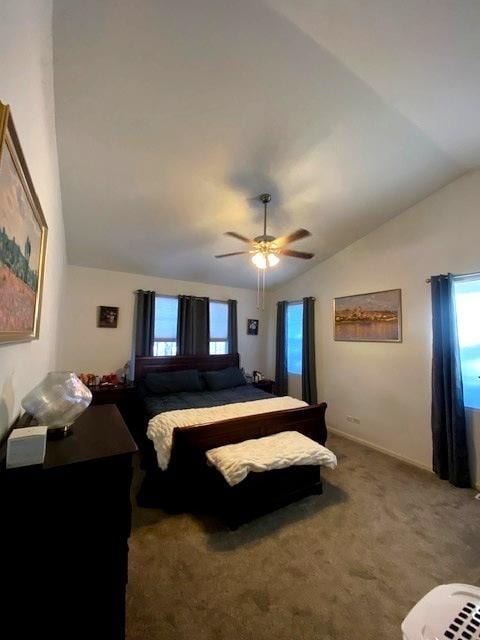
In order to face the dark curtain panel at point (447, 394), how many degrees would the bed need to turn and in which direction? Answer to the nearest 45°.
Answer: approximately 45° to its left

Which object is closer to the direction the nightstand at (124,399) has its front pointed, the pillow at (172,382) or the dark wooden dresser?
the dark wooden dresser

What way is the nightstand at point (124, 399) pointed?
toward the camera

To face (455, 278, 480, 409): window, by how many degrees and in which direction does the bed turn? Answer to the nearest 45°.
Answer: approximately 45° to its left

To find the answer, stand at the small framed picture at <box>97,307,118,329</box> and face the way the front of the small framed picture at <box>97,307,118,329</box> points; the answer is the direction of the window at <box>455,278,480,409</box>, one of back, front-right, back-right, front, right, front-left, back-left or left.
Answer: front-left

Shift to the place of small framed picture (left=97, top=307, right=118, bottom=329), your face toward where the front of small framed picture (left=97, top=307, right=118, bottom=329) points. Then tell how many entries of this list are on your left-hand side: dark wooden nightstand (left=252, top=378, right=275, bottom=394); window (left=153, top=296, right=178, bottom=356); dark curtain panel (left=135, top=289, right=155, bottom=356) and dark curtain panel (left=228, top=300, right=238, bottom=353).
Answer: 4

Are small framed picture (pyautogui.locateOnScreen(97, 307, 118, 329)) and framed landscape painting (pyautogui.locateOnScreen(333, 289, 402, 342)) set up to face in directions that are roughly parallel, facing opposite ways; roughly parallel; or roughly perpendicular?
roughly perpendicular

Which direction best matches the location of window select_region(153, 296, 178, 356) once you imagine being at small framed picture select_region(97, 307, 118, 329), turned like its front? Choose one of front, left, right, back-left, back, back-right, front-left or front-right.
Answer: left

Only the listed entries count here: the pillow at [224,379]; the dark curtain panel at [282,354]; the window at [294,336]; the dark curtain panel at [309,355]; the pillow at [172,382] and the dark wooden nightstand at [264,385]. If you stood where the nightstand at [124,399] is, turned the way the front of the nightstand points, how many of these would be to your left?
6

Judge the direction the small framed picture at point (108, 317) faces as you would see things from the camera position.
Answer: facing the viewer

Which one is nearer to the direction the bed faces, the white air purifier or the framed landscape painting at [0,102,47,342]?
the white air purifier

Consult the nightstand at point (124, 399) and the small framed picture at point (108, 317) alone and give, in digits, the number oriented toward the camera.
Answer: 2

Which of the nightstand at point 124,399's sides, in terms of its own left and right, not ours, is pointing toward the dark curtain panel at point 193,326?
left

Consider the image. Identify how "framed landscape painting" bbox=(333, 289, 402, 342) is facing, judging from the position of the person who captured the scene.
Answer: facing the viewer and to the left of the viewer

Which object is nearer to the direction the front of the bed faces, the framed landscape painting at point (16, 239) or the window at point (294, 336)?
the framed landscape painting

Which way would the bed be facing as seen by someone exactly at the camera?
facing the viewer and to the right of the viewer
